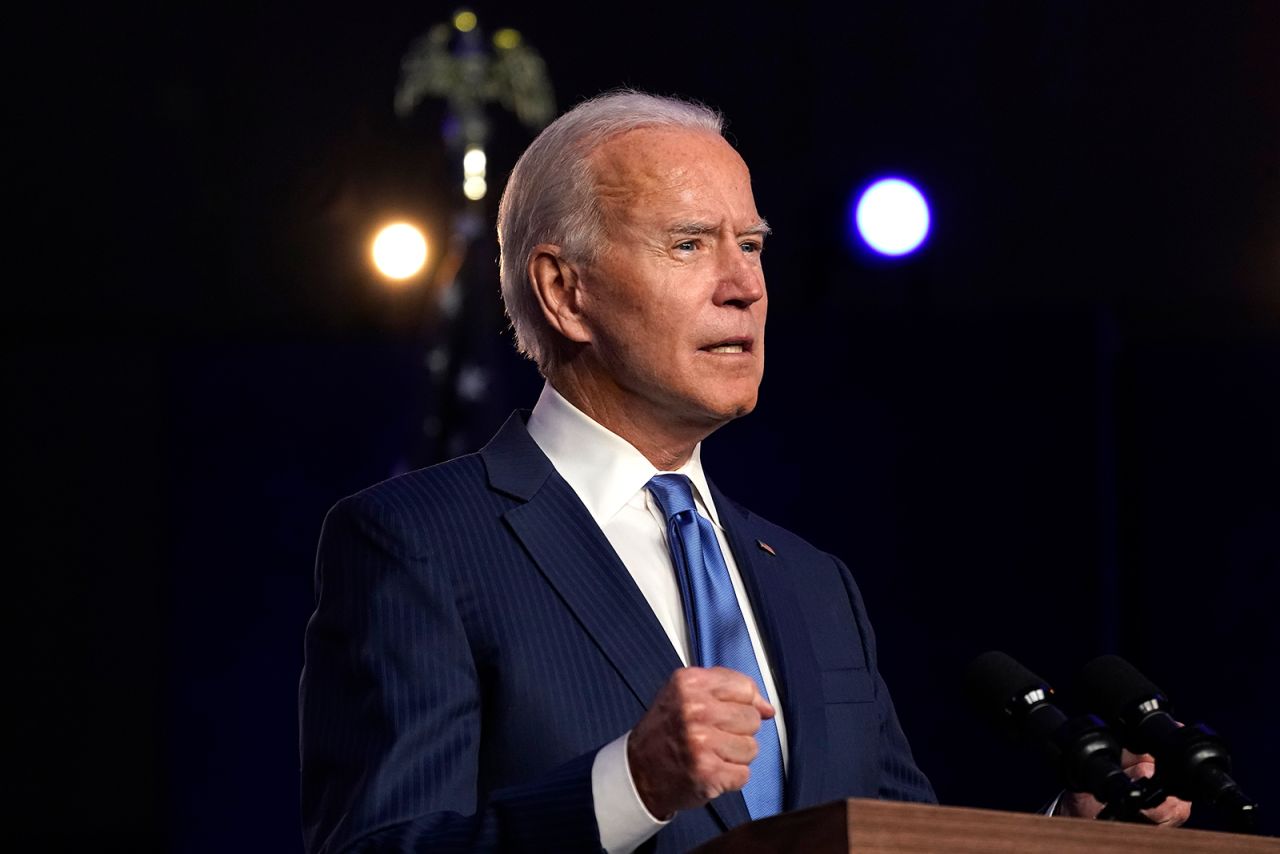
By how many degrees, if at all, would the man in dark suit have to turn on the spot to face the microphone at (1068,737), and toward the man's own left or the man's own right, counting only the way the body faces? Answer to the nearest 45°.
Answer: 0° — they already face it

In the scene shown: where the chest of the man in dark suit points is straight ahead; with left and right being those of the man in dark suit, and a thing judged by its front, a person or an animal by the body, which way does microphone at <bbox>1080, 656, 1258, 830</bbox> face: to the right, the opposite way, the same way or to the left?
the opposite way

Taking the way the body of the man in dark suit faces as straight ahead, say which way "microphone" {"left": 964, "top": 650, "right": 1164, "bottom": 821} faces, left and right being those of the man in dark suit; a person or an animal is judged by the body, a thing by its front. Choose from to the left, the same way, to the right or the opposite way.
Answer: the opposite way

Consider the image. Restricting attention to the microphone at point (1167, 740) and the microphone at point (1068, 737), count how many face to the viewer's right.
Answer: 0

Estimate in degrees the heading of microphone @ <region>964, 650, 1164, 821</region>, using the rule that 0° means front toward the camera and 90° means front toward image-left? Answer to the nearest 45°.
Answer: approximately 135°

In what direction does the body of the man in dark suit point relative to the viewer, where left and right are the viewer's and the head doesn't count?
facing the viewer and to the right of the viewer

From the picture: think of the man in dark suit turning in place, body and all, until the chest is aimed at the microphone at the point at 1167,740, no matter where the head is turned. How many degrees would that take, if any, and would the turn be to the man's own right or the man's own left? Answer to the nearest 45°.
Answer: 0° — they already face it

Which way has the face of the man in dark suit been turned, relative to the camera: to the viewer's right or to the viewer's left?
to the viewer's right

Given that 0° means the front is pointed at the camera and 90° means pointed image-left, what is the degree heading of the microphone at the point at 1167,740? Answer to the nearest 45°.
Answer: approximately 135°
